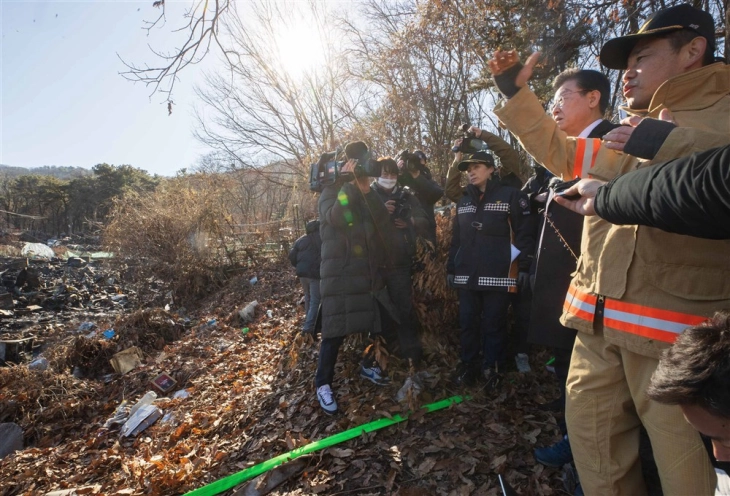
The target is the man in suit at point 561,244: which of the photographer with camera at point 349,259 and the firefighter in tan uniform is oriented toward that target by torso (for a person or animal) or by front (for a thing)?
the photographer with camera

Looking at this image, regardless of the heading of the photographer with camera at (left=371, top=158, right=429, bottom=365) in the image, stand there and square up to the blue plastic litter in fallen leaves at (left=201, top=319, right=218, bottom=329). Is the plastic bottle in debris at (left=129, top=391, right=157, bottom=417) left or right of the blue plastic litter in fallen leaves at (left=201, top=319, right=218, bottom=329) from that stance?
left

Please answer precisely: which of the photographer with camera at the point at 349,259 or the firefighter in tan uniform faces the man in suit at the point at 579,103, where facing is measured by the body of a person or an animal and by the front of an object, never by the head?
the photographer with camera

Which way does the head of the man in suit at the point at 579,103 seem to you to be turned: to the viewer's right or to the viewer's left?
to the viewer's left

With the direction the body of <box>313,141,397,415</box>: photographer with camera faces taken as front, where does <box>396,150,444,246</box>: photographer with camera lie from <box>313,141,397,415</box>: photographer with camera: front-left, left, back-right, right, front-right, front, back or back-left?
left

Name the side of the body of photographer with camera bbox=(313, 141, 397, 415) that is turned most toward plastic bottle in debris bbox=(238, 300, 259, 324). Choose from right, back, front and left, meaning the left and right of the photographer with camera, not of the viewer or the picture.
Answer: back

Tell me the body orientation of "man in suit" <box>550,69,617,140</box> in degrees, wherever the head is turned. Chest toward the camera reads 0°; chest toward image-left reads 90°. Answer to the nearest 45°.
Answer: approximately 45°

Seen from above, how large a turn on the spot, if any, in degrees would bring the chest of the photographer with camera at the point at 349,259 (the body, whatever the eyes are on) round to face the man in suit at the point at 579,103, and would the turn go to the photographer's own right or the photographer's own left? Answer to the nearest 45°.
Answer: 0° — they already face them

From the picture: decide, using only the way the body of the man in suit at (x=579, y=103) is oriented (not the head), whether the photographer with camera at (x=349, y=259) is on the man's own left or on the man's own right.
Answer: on the man's own right

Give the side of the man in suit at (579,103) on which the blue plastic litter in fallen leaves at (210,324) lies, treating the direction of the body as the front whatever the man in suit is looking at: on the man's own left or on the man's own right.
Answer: on the man's own right
